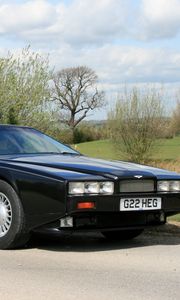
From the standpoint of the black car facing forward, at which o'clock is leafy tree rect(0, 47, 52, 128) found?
The leafy tree is roughly at 7 o'clock from the black car.

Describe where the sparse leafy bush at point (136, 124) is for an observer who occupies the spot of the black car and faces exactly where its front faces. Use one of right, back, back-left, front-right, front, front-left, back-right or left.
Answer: back-left

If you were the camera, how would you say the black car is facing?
facing the viewer and to the right of the viewer
